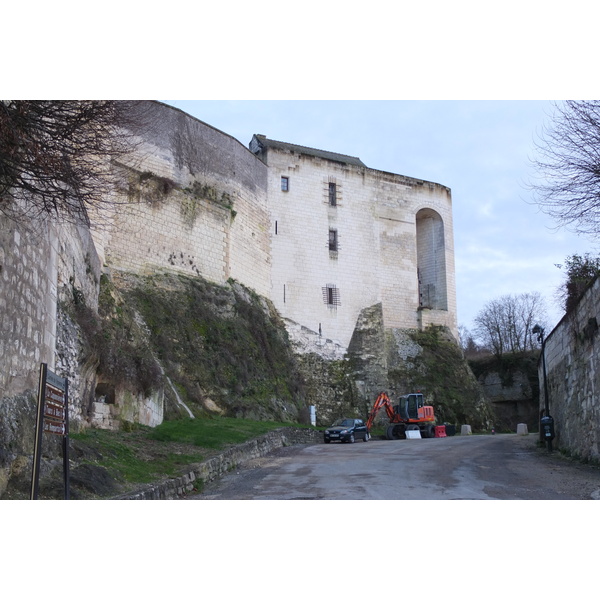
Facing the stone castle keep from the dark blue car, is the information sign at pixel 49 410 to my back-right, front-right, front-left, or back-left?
back-left

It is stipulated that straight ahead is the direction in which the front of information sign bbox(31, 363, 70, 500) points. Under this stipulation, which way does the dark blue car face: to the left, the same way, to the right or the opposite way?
to the right

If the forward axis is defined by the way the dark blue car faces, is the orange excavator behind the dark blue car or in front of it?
behind

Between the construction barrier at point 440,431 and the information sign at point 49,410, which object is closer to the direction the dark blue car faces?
the information sign

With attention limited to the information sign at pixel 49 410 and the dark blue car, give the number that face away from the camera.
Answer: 0

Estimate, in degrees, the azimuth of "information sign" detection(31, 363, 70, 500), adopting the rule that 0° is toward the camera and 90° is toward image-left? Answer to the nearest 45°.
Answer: approximately 315°

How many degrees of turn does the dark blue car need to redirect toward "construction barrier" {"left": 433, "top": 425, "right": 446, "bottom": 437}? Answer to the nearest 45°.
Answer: approximately 180°

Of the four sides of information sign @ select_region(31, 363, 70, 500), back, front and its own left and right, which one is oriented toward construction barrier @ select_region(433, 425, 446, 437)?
left

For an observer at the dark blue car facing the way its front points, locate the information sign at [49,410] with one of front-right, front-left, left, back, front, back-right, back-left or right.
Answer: front-left

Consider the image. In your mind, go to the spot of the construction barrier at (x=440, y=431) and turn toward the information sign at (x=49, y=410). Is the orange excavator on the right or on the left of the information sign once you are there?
right

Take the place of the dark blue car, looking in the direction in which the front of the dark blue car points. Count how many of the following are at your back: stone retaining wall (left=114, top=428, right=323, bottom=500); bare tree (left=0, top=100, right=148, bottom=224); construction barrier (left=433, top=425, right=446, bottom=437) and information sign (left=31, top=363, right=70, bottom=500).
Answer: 1

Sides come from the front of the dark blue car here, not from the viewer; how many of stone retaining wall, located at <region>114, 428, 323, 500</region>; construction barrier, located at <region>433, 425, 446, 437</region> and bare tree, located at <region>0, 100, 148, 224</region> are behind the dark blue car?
1

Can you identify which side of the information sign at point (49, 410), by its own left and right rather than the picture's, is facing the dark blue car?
left
